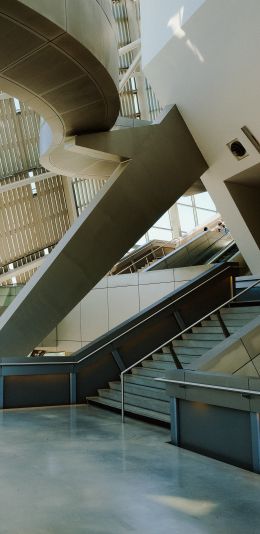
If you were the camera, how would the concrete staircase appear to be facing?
facing the viewer and to the left of the viewer
